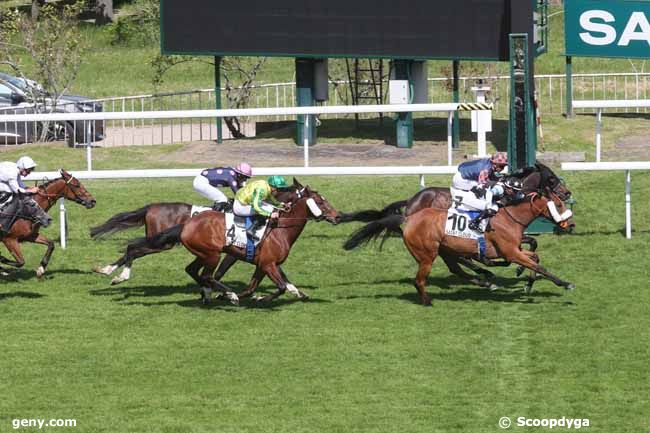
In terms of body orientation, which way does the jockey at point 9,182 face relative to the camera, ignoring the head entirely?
to the viewer's right

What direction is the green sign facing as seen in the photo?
toward the camera

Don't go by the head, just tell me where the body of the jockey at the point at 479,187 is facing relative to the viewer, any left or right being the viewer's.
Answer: facing to the right of the viewer

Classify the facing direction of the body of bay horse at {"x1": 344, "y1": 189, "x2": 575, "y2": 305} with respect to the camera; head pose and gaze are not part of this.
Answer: to the viewer's right

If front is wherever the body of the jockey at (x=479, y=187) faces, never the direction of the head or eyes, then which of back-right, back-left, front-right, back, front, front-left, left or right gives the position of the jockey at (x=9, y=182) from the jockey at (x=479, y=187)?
back

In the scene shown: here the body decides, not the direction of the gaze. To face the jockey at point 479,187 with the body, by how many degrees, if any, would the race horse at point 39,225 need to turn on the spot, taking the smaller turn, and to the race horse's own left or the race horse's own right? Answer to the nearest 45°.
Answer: approximately 45° to the race horse's own right

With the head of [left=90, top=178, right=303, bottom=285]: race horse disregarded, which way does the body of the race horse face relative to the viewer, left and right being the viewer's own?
facing to the right of the viewer

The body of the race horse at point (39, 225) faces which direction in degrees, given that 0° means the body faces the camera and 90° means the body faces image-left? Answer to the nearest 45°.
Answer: approximately 270°

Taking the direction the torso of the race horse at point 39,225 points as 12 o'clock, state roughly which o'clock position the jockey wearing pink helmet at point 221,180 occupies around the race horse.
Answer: The jockey wearing pink helmet is roughly at 1 o'clock from the race horse.

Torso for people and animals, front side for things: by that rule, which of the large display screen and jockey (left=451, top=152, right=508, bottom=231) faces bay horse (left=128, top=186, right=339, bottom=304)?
the large display screen

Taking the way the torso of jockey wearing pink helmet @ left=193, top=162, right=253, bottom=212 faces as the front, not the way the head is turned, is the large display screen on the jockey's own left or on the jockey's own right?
on the jockey's own left

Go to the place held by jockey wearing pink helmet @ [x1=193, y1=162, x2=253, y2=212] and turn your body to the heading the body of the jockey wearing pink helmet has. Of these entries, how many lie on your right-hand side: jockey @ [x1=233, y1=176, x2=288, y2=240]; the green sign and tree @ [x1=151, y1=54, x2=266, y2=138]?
1

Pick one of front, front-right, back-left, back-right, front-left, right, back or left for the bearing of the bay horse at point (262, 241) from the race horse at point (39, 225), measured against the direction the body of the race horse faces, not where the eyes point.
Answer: front-right

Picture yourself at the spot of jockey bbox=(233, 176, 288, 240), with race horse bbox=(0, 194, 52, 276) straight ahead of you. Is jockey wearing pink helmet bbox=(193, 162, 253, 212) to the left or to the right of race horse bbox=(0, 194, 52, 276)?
right

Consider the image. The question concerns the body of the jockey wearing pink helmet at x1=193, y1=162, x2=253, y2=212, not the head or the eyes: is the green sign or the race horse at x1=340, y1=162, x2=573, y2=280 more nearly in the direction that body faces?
the race horse

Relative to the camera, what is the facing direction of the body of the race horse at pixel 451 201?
to the viewer's right
